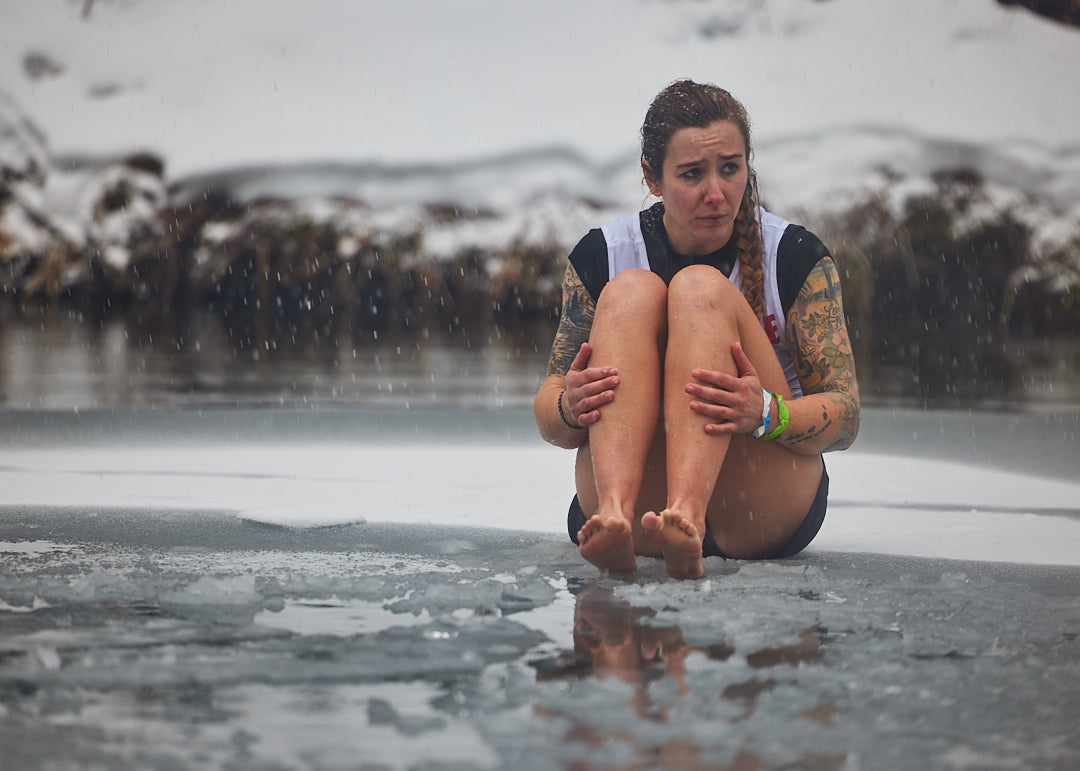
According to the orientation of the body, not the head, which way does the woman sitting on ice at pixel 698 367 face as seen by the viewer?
toward the camera
